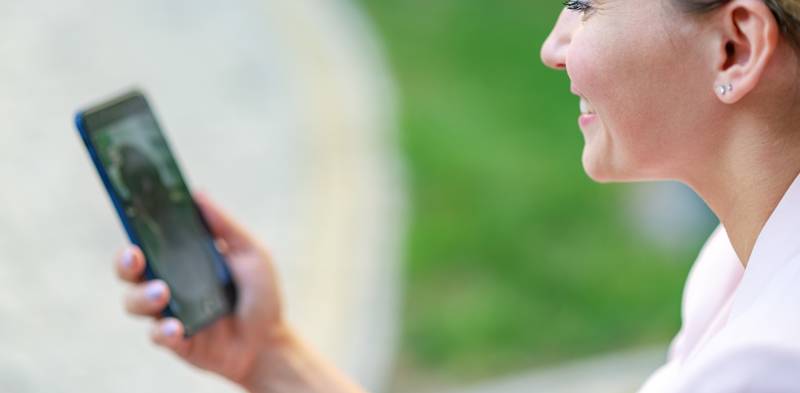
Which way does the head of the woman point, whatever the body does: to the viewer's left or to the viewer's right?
to the viewer's left

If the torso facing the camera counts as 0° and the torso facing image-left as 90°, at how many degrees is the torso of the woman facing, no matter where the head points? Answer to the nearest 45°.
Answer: approximately 90°
